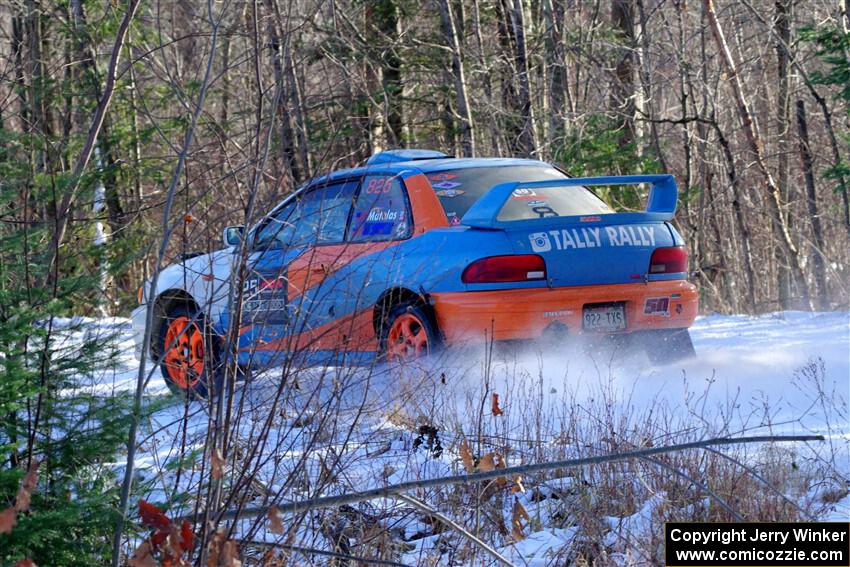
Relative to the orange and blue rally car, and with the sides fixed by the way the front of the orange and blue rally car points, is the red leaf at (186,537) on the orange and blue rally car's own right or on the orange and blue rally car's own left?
on the orange and blue rally car's own left

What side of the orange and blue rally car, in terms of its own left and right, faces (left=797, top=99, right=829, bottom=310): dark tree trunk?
right

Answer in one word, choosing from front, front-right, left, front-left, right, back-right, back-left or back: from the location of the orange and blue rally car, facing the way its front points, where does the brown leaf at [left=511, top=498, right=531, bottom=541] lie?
back-left

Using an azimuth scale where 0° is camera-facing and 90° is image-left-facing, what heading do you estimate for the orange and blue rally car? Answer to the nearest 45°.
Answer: approximately 135°

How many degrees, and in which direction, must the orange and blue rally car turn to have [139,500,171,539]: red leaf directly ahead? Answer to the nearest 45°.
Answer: approximately 135° to its left

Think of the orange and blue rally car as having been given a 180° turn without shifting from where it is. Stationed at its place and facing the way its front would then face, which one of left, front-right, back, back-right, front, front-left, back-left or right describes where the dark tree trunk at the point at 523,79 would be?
back-left

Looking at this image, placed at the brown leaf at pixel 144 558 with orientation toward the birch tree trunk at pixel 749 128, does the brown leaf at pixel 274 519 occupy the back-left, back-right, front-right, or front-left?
front-right

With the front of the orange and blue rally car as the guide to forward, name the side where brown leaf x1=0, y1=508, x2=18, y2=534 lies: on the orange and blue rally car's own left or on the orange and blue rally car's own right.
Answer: on the orange and blue rally car's own left

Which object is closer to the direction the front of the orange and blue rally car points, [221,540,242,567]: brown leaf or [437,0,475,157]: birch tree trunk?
the birch tree trunk

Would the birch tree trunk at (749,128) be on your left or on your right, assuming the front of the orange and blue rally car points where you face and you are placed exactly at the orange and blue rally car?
on your right

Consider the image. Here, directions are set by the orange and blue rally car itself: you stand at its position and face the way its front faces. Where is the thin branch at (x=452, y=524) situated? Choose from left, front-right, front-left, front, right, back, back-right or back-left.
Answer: back-left

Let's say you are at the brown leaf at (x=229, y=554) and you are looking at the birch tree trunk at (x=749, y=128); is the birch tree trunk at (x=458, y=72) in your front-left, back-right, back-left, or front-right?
front-left

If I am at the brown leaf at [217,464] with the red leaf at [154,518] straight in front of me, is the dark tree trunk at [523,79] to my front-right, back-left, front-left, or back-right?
back-right
